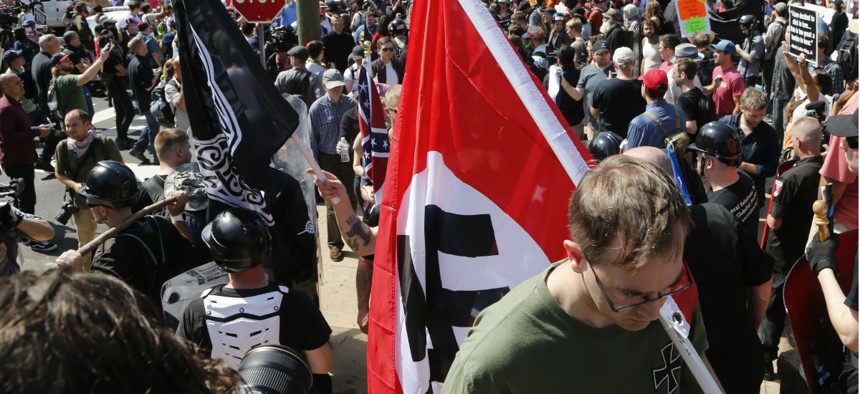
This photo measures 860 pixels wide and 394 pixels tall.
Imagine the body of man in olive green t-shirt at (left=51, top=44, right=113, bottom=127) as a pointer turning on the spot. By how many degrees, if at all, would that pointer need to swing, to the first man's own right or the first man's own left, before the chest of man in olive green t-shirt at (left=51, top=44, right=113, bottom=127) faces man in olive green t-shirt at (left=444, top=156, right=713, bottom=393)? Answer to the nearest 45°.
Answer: approximately 90° to the first man's own right

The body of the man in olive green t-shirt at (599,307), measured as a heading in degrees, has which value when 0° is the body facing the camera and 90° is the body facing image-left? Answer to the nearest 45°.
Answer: approximately 315°

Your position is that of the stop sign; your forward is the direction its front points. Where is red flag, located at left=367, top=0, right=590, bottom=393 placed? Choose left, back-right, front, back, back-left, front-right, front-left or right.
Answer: front

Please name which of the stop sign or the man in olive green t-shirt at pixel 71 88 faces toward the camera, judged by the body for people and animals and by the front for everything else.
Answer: the stop sign

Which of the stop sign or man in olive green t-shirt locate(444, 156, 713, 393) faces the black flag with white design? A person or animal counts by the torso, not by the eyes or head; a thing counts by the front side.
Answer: the stop sign

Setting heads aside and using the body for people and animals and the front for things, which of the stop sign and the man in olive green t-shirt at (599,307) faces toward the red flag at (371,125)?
the stop sign

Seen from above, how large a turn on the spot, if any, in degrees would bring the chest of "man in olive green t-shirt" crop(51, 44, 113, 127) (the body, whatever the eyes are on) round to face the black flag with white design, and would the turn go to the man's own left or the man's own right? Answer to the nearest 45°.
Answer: approximately 90° to the man's own right

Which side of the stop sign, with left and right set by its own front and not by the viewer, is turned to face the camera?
front

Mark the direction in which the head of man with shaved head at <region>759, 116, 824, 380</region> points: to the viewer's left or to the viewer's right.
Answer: to the viewer's left

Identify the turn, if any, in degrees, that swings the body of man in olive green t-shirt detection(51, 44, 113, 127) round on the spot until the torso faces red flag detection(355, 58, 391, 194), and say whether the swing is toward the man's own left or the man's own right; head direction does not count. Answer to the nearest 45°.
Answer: approximately 90° to the man's own right

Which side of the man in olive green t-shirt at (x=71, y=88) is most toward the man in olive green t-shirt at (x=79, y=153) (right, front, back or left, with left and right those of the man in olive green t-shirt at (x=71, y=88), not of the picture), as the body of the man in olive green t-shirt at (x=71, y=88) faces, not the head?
right

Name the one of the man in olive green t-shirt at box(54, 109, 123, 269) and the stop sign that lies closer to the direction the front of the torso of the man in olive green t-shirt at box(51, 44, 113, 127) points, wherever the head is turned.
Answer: the stop sign

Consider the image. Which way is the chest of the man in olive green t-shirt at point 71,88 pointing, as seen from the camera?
to the viewer's right

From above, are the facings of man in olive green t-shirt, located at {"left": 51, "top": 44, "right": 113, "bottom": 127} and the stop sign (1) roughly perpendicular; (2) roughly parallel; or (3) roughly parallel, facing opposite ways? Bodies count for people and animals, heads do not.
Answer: roughly perpendicular

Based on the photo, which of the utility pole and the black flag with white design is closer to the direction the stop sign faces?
the black flag with white design

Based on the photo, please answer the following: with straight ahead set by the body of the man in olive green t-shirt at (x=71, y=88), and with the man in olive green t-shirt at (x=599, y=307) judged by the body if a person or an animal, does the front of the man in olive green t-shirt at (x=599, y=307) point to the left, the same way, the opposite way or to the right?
to the right
